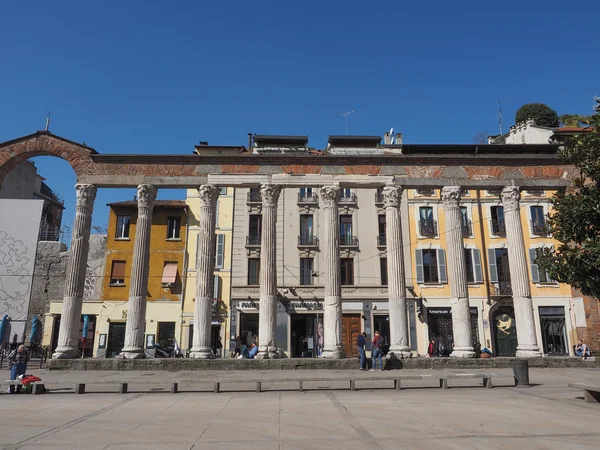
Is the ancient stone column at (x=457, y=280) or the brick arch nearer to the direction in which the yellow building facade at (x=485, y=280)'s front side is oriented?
the ancient stone column

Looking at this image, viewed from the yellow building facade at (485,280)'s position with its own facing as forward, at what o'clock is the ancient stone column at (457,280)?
The ancient stone column is roughly at 12 o'clock from the yellow building facade.

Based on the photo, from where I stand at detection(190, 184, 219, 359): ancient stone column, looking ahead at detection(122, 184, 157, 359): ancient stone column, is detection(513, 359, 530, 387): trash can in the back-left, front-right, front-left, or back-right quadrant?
back-left

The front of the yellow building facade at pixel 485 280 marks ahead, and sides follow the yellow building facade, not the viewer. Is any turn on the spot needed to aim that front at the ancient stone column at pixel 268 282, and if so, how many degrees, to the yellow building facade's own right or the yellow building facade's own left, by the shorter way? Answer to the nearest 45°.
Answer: approximately 45° to the yellow building facade's own right

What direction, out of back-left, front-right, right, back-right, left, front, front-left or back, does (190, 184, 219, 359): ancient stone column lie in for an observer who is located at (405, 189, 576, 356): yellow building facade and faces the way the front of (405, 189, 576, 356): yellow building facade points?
front-right

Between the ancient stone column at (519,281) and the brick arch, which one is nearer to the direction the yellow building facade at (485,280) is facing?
the ancient stone column

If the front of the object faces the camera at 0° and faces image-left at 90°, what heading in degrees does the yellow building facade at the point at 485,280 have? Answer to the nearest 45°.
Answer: approximately 0°

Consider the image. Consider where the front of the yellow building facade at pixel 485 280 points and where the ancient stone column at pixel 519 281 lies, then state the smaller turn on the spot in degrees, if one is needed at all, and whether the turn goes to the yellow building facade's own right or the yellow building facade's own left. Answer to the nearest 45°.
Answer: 0° — it already faces it

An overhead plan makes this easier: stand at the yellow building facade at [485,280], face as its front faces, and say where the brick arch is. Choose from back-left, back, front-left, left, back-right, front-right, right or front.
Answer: front-right

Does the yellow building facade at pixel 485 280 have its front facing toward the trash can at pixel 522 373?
yes
